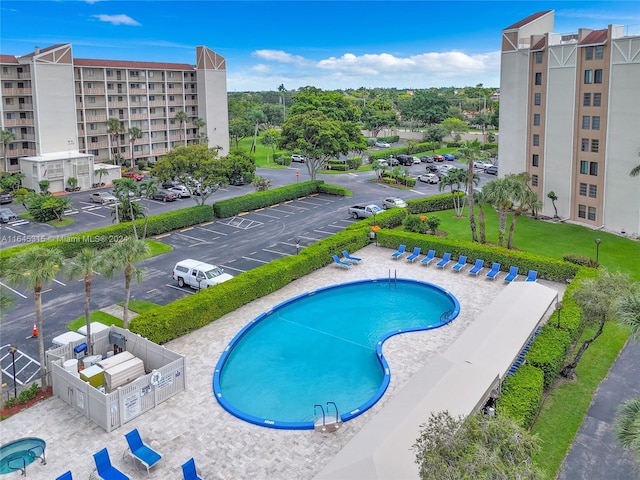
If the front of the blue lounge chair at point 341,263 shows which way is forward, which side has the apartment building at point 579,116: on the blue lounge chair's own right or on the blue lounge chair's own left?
on the blue lounge chair's own left

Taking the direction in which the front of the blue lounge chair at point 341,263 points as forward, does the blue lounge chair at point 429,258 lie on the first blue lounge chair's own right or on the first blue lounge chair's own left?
on the first blue lounge chair's own left

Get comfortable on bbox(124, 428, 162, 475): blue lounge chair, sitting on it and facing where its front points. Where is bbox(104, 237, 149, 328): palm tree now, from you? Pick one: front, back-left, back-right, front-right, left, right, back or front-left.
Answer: back-left

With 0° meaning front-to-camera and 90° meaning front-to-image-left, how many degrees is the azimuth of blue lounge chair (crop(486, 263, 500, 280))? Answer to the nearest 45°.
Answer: approximately 45°

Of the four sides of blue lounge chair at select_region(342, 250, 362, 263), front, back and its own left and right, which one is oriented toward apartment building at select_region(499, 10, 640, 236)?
left

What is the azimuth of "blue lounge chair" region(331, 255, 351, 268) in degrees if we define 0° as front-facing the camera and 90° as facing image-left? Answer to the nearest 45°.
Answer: approximately 315°

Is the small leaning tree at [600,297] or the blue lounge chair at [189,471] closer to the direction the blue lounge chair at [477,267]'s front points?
the blue lounge chair
